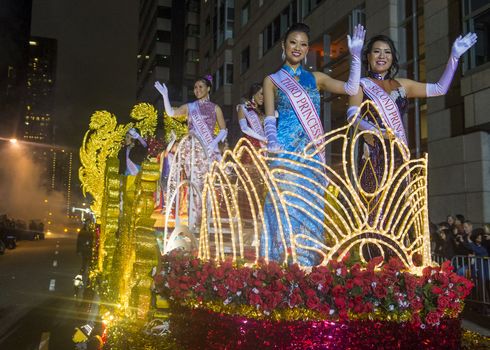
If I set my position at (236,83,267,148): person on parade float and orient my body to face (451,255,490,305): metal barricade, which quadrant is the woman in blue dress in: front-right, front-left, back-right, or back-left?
front-right

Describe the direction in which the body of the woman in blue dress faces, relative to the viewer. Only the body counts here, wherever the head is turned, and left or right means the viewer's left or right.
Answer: facing the viewer

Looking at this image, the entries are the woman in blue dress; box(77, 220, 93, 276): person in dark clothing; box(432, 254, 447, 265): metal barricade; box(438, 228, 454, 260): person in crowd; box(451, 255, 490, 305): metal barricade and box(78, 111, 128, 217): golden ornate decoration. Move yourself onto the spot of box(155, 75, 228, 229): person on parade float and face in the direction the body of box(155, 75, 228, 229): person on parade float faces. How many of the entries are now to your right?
2

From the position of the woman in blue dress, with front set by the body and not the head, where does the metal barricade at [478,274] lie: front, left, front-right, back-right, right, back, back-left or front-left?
back-left

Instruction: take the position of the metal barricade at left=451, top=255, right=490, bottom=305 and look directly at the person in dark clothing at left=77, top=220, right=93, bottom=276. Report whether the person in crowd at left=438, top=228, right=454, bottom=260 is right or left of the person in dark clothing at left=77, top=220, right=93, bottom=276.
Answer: right

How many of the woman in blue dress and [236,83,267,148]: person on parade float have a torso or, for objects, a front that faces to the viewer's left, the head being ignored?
0

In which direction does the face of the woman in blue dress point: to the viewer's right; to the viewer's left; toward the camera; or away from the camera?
toward the camera

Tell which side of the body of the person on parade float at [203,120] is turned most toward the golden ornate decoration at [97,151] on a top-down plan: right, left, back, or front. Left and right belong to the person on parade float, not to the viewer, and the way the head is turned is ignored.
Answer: right

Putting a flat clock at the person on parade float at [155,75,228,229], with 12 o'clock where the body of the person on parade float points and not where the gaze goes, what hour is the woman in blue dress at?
The woman in blue dress is roughly at 10 o'clock from the person on parade float.

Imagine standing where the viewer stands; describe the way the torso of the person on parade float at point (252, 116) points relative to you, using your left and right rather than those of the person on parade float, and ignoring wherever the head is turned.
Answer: facing the viewer and to the right of the viewer

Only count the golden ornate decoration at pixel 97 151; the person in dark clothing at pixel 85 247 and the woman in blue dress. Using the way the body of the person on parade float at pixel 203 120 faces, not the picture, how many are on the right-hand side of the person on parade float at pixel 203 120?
2

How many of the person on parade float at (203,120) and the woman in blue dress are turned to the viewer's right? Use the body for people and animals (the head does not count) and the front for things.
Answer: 0

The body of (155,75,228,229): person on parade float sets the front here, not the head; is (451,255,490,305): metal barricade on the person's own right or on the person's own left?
on the person's own left

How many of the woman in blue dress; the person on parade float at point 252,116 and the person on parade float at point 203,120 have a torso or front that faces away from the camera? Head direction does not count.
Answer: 0

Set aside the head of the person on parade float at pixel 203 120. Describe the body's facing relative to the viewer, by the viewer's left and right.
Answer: facing the viewer and to the left of the viewer
